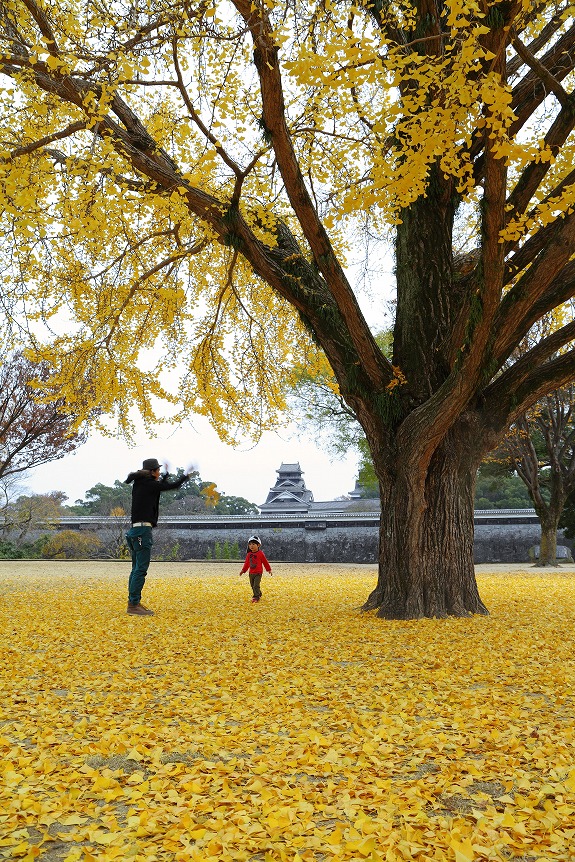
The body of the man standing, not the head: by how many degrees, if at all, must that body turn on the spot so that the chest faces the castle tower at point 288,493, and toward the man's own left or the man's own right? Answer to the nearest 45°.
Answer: approximately 90° to the man's own left

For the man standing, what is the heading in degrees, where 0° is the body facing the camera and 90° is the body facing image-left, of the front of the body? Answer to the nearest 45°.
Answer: approximately 270°

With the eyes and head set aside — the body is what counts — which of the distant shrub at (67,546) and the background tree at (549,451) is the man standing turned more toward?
the background tree

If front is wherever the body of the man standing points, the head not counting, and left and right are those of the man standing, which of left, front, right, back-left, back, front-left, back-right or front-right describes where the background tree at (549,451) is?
front-left

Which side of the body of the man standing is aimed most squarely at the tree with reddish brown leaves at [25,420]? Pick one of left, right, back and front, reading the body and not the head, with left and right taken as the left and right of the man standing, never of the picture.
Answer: left

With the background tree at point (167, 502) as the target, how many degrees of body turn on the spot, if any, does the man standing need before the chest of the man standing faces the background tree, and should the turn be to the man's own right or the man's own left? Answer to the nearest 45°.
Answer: approximately 90° to the man's own left

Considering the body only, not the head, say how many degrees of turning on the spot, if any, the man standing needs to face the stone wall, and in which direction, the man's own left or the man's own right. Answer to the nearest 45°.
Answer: approximately 90° to the man's own left

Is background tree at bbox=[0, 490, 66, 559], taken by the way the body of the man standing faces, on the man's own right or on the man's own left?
on the man's own left

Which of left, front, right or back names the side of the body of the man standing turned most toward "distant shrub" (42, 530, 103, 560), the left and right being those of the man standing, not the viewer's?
left

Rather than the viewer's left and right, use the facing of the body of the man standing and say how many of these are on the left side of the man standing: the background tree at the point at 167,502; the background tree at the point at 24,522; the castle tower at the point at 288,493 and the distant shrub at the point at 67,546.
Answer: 4
